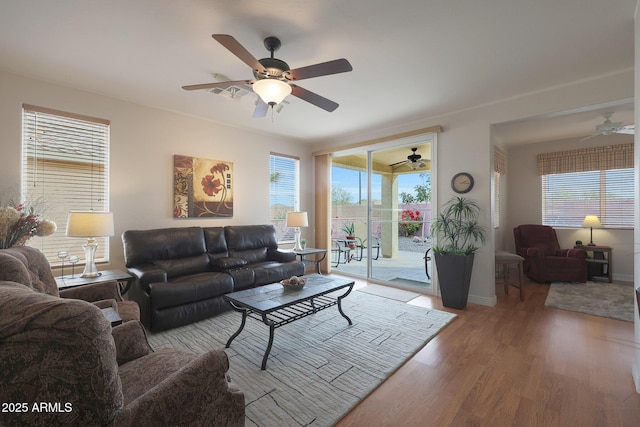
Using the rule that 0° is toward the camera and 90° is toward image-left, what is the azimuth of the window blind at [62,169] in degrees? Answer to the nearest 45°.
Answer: approximately 315°

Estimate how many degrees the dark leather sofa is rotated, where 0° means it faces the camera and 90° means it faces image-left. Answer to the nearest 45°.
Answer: approximately 315°

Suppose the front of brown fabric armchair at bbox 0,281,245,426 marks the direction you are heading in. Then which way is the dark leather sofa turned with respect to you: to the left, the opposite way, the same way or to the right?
to the right

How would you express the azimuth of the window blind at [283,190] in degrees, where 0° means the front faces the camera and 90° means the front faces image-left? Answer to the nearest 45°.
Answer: approximately 315°
